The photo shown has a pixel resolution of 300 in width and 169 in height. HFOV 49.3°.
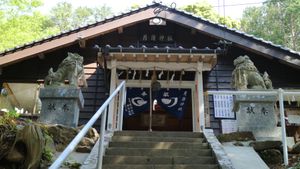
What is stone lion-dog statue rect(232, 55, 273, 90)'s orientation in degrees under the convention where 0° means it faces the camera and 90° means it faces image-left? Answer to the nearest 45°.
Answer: approximately 90°

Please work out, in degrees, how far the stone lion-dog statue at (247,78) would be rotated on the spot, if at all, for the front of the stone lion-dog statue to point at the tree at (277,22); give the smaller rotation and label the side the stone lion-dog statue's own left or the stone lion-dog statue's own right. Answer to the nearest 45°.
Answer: approximately 90° to the stone lion-dog statue's own right

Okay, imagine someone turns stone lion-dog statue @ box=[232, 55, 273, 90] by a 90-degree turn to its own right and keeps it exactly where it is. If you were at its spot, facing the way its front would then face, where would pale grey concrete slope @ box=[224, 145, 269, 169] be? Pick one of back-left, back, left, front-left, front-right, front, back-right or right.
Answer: back

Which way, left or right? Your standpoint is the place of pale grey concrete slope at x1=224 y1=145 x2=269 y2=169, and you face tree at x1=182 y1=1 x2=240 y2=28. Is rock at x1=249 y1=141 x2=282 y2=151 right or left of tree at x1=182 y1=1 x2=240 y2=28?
right

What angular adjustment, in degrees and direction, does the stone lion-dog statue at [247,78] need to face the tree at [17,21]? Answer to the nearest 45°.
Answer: approximately 45° to its right
